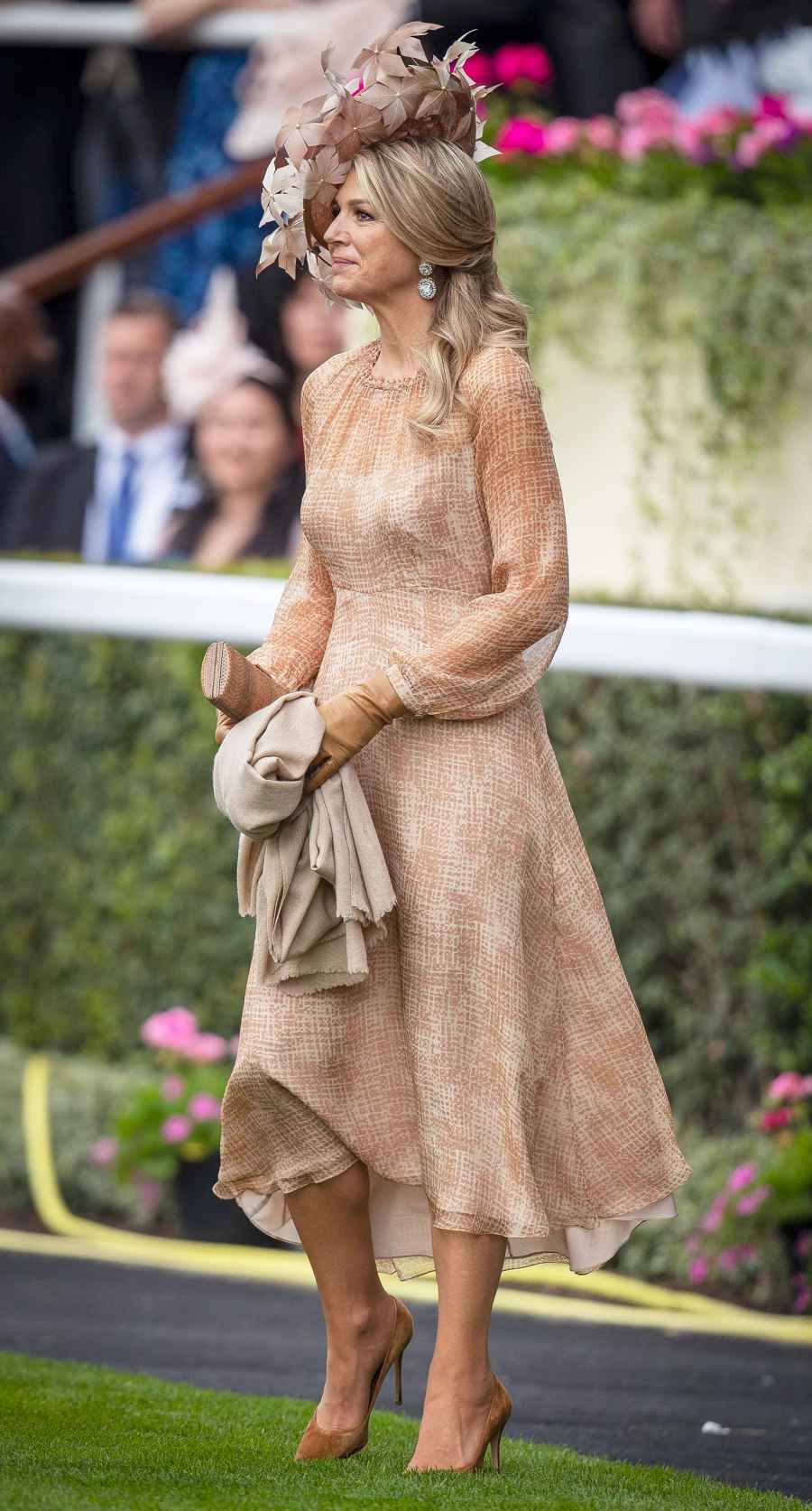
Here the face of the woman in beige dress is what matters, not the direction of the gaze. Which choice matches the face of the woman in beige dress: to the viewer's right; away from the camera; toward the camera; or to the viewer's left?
to the viewer's left

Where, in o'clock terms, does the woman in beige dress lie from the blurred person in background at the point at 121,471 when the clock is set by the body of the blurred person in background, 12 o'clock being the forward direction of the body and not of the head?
The woman in beige dress is roughly at 12 o'clock from the blurred person in background.

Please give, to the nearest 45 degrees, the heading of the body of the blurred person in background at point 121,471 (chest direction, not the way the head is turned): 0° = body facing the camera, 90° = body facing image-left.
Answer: approximately 0°

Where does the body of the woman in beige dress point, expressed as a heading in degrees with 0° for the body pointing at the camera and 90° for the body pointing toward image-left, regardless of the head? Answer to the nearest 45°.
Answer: approximately 45°
